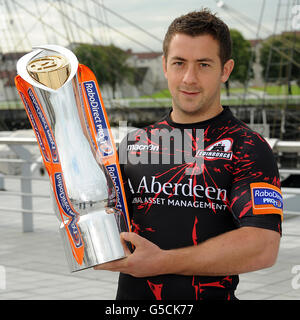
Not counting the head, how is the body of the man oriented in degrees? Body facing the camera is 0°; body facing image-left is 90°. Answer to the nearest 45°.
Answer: approximately 45°

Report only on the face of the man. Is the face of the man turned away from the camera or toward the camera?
toward the camera
